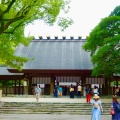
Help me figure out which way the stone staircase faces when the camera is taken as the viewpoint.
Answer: facing the viewer

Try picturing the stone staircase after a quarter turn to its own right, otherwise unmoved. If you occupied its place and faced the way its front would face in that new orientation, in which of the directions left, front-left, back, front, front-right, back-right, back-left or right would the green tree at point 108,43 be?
back-right
